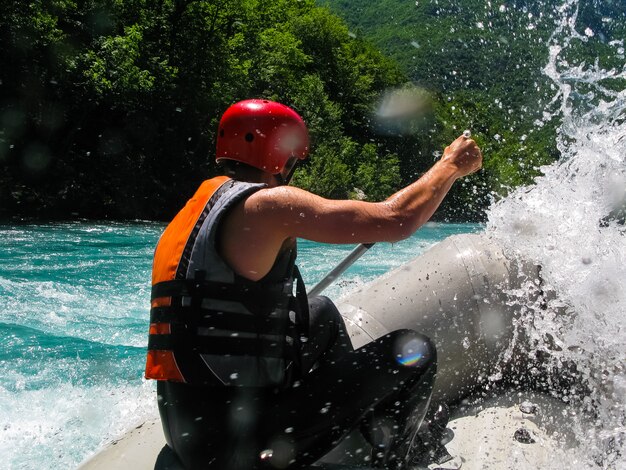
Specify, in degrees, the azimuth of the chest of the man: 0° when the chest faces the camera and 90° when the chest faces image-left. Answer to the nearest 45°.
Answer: approximately 225°

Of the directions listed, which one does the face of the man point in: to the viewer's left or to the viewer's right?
to the viewer's right
